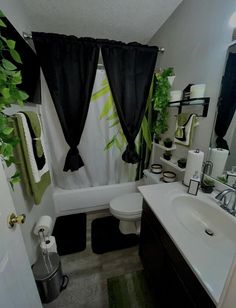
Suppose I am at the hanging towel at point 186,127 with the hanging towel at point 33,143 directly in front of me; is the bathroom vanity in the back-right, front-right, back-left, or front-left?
front-left

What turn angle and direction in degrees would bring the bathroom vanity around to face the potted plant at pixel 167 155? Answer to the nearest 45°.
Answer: approximately 90° to its right

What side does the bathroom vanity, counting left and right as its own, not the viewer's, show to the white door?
front

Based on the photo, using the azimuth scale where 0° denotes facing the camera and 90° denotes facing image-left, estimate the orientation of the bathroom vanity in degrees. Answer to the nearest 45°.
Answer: approximately 45°

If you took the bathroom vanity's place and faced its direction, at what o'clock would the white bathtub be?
The white bathtub is roughly at 2 o'clock from the bathroom vanity.

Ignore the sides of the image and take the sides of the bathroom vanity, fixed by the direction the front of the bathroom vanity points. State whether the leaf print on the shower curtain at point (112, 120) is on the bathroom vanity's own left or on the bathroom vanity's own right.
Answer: on the bathroom vanity's own right

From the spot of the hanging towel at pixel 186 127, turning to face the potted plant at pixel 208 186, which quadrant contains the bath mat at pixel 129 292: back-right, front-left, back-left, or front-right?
front-right

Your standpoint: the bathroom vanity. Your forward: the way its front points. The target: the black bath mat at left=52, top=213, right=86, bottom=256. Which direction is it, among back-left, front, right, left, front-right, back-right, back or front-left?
front-right

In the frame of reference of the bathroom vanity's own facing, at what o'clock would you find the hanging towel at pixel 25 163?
The hanging towel is roughly at 1 o'clock from the bathroom vanity.

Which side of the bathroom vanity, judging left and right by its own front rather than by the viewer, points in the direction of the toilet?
right

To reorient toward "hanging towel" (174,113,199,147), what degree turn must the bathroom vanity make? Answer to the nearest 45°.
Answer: approximately 135° to its right
